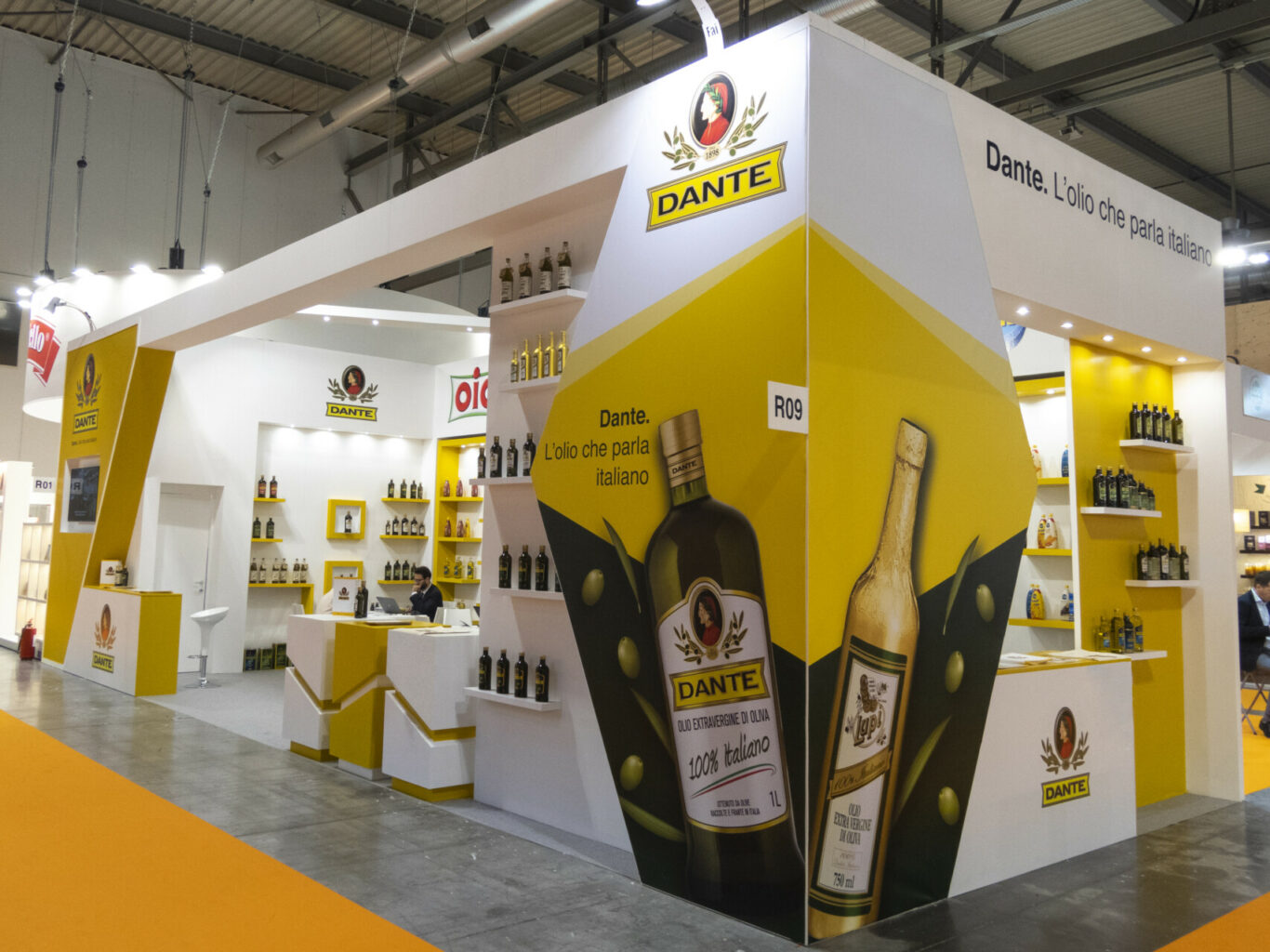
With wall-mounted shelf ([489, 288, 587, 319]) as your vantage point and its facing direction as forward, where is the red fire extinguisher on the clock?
The red fire extinguisher is roughly at 3 o'clock from the wall-mounted shelf.

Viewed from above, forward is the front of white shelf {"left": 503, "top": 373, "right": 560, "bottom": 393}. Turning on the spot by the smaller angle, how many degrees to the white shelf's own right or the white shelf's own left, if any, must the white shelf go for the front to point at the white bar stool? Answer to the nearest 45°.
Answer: approximately 90° to the white shelf's own right

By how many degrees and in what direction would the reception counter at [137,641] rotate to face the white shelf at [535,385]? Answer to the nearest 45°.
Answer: approximately 45° to its left

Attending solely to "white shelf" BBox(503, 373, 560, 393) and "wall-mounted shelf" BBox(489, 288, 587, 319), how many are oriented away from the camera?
0

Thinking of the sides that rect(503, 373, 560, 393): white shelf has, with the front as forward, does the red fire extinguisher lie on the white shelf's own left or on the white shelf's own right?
on the white shelf's own right

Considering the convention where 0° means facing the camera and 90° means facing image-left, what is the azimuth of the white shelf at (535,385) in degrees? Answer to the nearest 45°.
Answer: approximately 45°

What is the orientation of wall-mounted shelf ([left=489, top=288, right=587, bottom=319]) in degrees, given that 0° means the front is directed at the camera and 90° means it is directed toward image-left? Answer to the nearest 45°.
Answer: approximately 45°
